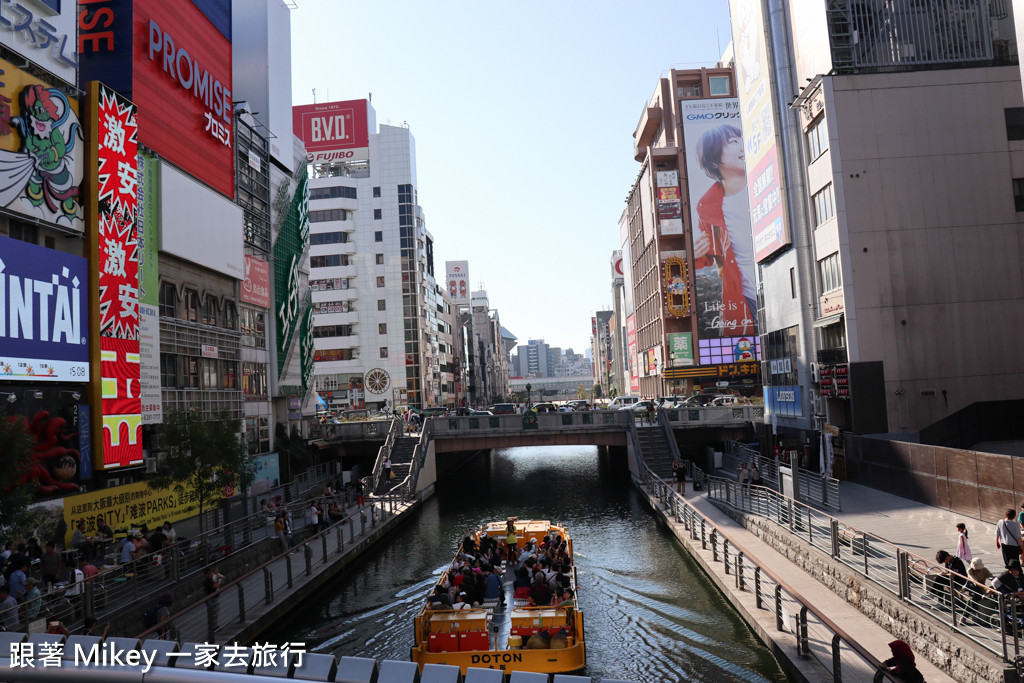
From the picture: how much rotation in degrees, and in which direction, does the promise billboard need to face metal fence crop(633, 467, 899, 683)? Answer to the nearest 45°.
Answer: approximately 45° to its right

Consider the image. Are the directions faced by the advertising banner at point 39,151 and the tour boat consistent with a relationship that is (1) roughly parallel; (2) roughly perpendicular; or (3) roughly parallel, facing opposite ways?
roughly perpendicular

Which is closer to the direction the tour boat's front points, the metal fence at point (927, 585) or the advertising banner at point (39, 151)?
the advertising banner

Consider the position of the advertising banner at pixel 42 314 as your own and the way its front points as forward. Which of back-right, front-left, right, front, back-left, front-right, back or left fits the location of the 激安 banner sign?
left

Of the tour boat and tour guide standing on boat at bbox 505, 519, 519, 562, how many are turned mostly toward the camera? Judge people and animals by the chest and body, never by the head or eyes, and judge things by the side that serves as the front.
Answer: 1

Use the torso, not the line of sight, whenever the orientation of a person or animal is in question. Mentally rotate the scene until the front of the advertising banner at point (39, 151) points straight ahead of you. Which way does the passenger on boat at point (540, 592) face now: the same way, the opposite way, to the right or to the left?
to the left

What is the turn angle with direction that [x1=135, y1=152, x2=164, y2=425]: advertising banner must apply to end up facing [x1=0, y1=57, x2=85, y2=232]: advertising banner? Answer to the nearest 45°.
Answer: approximately 90° to its right

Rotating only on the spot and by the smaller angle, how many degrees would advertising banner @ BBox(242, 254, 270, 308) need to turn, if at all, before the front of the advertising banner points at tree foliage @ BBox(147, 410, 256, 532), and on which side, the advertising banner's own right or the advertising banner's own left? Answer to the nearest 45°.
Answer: approximately 45° to the advertising banner's own right

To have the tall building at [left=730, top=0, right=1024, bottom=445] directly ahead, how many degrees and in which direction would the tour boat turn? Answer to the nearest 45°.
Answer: approximately 45° to its right

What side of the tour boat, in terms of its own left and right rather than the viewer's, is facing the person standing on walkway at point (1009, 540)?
right

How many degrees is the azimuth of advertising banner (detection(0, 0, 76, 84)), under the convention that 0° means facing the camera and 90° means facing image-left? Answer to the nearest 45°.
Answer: approximately 315°

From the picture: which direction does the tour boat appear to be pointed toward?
away from the camera
